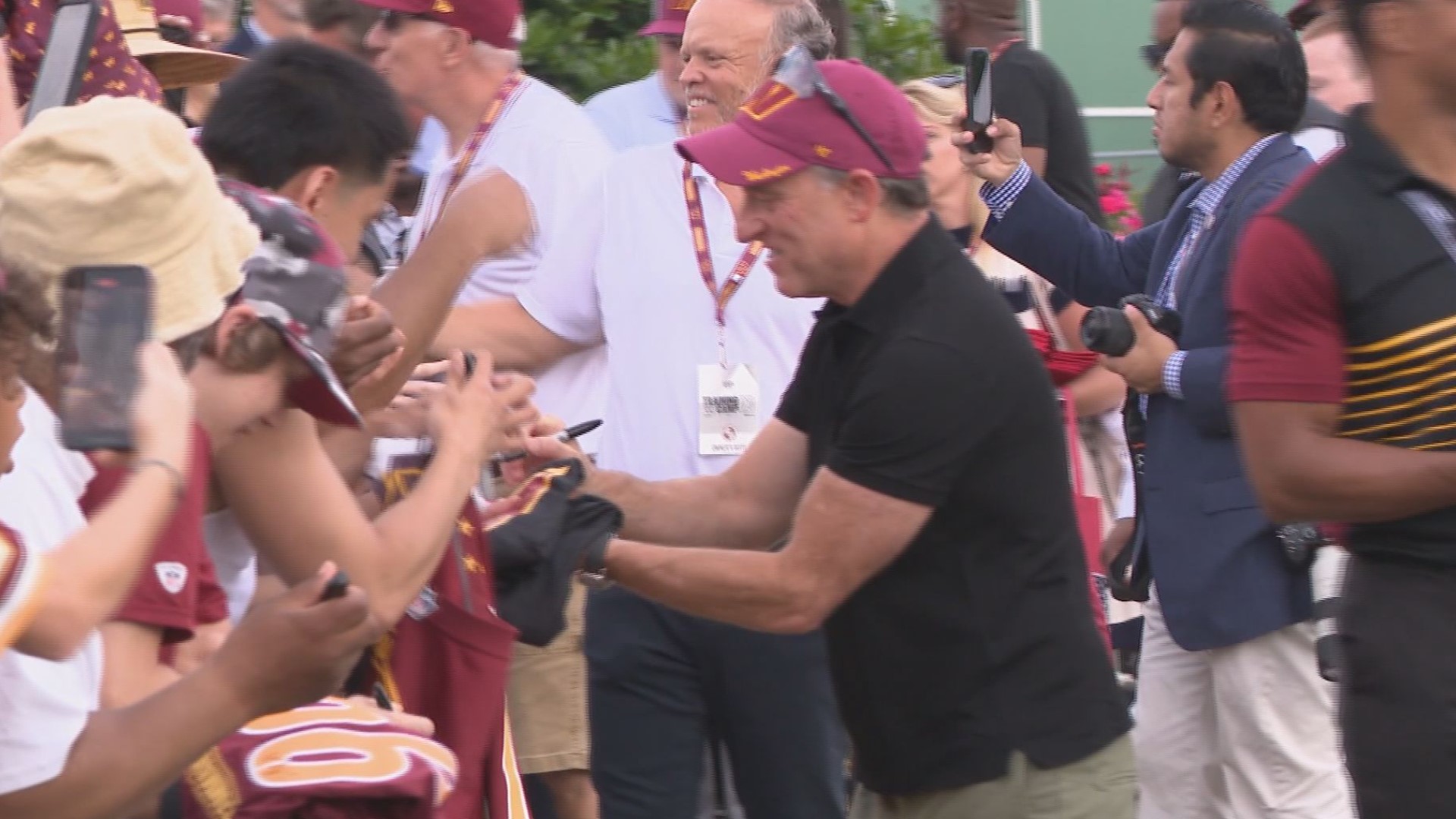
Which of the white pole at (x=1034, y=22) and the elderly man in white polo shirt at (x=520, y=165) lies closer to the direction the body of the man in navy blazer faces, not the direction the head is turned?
the elderly man in white polo shirt

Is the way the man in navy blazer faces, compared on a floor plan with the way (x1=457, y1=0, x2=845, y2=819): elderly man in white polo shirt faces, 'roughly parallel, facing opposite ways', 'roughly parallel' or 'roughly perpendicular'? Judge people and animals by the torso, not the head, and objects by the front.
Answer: roughly perpendicular

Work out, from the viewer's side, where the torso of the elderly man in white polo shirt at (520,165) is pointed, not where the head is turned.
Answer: to the viewer's left

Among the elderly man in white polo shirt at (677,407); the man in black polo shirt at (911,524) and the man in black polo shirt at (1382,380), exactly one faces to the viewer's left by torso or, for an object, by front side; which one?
the man in black polo shirt at (911,524)

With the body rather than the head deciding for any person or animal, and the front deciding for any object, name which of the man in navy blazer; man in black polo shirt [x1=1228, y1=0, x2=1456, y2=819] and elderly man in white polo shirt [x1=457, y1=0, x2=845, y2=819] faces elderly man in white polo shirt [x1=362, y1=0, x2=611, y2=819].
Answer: the man in navy blazer

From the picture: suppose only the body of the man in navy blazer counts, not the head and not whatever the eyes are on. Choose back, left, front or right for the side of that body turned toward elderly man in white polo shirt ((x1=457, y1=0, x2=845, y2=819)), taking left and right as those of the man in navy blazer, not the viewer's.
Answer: front

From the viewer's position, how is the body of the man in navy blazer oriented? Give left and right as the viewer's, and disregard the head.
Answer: facing to the left of the viewer

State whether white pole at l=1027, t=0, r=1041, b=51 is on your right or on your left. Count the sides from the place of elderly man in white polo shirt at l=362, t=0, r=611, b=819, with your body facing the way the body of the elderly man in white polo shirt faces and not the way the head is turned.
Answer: on your right

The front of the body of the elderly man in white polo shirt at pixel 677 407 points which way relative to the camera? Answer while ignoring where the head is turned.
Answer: toward the camera

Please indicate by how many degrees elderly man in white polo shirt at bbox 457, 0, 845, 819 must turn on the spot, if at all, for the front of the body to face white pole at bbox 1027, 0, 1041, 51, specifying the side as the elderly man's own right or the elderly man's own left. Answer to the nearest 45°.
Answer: approximately 180°

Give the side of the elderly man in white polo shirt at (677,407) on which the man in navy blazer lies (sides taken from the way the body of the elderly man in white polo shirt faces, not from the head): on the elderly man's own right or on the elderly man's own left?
on the elderly man's own left

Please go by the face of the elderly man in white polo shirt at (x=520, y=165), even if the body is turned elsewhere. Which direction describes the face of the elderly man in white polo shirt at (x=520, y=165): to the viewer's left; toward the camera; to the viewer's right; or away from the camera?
to the viewer's left

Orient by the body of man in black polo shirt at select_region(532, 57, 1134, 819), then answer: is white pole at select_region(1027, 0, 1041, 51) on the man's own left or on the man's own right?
on the man's own right

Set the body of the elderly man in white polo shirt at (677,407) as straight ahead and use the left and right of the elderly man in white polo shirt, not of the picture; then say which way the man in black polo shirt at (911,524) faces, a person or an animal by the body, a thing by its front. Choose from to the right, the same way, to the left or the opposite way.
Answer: to the right
